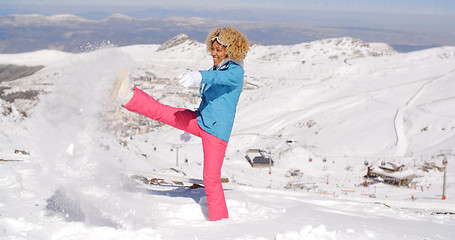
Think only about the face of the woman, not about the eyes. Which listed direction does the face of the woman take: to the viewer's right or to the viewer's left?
to the viewer's left

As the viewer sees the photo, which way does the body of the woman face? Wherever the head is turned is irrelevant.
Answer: to the viewer's left
